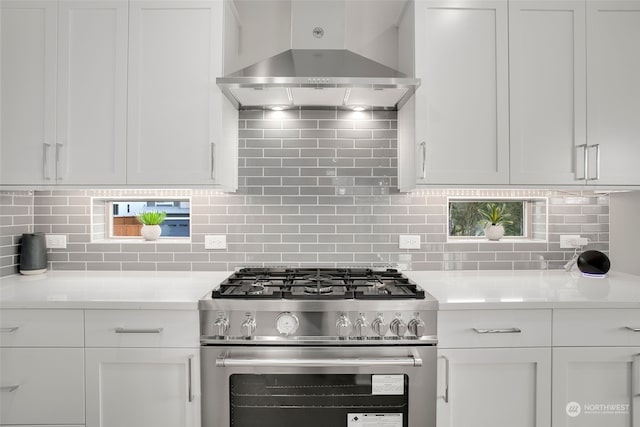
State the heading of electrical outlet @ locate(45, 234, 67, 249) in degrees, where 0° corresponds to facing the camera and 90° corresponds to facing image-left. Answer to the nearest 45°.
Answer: approximately 0°

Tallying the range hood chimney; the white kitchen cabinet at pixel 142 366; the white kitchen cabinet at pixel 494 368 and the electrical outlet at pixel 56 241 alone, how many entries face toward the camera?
4

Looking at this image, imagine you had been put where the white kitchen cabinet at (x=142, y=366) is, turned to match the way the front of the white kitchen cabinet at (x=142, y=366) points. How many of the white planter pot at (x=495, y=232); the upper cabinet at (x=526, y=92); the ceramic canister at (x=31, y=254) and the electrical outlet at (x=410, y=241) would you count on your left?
3

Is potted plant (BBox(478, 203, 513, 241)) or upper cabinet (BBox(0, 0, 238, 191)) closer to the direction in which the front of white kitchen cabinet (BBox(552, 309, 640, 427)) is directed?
the upper cabinet

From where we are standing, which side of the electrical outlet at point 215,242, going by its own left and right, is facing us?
front

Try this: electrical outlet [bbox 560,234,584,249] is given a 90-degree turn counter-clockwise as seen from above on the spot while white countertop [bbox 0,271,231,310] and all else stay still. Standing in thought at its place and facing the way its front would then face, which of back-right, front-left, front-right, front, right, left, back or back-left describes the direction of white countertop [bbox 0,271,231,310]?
back-right

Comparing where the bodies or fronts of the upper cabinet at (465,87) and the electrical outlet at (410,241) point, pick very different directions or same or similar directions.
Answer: same or similar directions

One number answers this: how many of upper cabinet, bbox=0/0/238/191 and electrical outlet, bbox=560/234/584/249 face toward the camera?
2

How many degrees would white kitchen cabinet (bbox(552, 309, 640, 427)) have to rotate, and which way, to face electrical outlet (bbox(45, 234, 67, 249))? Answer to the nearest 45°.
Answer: approximately 90° to its right

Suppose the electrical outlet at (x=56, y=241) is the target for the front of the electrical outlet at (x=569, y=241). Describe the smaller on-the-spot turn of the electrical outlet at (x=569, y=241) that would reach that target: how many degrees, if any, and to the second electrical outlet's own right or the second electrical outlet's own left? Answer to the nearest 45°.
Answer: approximately 45° to the second electrical outlet's own right

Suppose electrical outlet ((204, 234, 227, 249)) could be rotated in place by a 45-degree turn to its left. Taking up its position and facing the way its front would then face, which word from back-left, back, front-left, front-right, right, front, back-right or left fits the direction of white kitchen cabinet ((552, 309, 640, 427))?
front

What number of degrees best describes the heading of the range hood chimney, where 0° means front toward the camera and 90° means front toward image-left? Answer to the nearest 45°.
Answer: approximately 0°

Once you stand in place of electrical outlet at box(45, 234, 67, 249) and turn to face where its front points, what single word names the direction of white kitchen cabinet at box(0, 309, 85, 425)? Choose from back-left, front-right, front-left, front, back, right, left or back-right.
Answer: front
